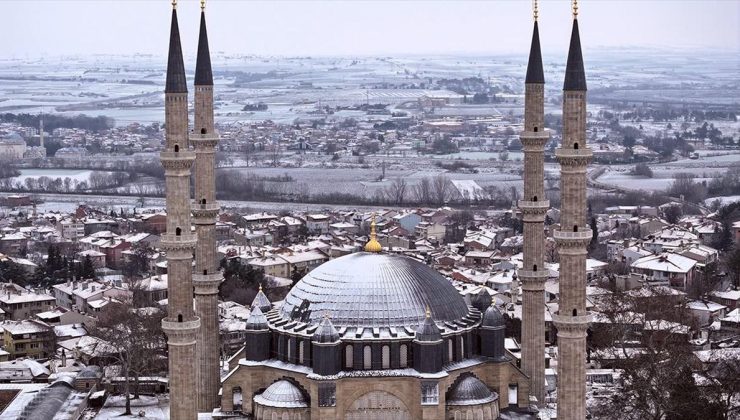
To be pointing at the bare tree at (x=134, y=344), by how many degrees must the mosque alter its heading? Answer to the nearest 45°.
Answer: approximately 135° to its right

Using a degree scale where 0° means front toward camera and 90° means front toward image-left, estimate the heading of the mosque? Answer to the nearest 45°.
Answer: approximately 0°
